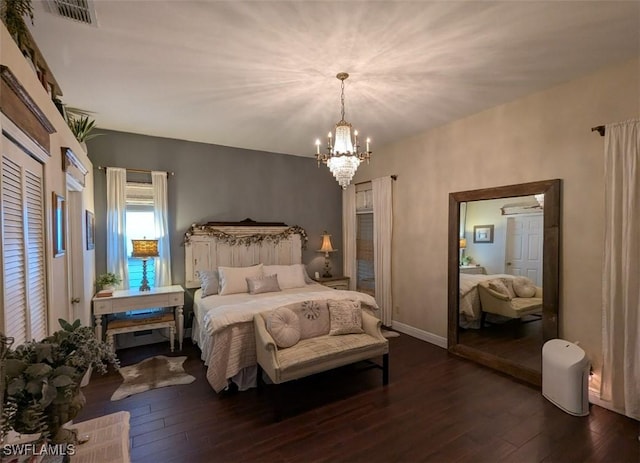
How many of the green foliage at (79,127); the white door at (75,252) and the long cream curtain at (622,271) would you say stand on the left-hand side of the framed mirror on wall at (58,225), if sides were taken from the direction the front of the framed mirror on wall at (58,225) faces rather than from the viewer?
2

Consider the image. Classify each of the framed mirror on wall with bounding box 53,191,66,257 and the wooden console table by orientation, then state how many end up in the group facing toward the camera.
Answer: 1

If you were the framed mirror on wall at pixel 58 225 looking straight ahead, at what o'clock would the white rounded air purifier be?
The white rounded air purifier is roughly at 1 o'clock from the framed mirror on wall.

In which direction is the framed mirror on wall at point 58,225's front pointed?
to the viewer's right

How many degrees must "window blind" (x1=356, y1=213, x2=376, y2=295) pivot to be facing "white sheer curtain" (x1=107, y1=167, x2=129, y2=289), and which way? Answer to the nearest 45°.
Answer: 0° — it already faces it

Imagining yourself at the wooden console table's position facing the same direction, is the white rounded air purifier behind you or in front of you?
in front

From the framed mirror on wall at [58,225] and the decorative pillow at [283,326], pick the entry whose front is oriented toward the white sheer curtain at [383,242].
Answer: the framed mirror on wall

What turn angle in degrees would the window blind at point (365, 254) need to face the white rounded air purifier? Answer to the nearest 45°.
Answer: approximately 90° to its left

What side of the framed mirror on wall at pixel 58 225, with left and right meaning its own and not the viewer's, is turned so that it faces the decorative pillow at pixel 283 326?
front

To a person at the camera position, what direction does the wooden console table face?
facing the viewer

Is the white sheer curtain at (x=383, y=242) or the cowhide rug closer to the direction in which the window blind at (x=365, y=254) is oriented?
the cowhide rug

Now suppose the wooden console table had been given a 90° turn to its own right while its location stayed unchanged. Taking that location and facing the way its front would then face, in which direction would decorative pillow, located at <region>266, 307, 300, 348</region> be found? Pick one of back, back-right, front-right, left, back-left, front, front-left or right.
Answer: back-left

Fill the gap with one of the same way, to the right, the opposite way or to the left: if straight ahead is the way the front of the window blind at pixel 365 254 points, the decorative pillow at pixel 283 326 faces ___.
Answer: to the left

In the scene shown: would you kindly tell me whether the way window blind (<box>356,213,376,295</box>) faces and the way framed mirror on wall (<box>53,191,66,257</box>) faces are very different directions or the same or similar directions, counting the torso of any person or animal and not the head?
very different directions

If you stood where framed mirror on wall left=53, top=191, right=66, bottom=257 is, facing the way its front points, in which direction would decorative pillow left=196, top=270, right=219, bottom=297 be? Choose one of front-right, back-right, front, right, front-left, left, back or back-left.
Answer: front-left

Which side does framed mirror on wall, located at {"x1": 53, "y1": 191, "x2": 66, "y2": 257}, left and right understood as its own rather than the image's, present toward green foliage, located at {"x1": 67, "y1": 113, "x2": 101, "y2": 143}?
left
